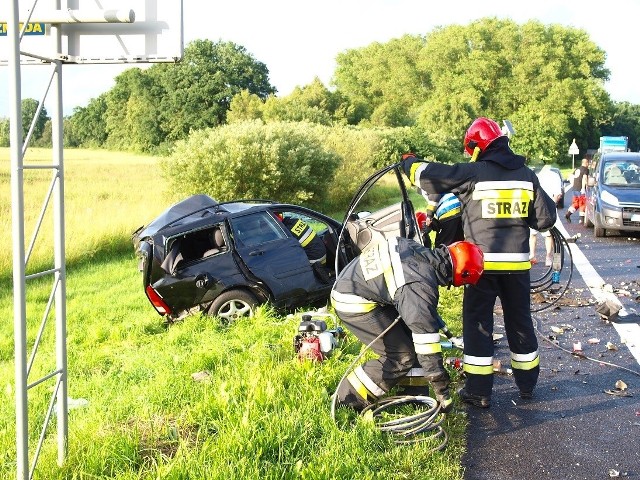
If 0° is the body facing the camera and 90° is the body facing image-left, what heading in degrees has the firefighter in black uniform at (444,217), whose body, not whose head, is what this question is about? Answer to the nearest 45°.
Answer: approximately 90°

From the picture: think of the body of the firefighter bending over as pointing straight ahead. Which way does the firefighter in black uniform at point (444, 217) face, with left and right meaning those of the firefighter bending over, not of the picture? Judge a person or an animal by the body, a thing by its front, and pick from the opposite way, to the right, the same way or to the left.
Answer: the opposite way

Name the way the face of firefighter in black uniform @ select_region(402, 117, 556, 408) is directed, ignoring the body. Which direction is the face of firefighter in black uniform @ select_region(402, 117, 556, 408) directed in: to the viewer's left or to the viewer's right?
to the viewer's left

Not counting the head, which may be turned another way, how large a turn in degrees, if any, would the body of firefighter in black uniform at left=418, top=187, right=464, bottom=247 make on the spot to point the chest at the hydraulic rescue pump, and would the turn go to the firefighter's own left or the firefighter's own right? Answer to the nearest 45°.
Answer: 0° — they already face it

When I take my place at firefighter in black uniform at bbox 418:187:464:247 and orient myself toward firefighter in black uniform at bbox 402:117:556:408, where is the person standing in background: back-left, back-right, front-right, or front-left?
back-left

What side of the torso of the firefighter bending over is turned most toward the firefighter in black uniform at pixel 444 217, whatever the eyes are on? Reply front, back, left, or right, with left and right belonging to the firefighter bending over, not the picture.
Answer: left

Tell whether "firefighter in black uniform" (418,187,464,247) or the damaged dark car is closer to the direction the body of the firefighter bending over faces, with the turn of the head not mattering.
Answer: the firefighter in black uniform

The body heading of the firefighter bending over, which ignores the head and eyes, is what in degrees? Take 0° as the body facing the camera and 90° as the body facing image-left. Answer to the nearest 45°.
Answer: approximately 270°

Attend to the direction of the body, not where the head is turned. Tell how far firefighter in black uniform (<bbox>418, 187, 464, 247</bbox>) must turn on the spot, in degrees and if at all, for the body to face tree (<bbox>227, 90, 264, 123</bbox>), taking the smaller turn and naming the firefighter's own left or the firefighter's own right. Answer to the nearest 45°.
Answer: approximately 90° to the firefighter's own right

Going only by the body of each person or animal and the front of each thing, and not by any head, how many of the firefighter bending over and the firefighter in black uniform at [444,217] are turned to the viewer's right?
1

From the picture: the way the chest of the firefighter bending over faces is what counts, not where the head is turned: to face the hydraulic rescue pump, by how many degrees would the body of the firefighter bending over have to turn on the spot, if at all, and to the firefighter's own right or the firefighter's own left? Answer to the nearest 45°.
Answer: approximately 135° to the firefighter's own left

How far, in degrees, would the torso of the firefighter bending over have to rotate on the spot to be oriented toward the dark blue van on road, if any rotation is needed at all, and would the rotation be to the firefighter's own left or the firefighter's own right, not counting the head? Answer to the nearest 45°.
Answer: approximately 90° to the firefighter's own left

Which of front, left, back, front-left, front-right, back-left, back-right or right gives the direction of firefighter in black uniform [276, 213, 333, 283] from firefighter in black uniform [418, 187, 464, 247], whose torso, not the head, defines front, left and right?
front-right

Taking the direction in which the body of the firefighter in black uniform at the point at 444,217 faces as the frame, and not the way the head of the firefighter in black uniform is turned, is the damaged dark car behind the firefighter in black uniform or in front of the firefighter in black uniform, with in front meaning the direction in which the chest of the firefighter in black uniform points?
in front
